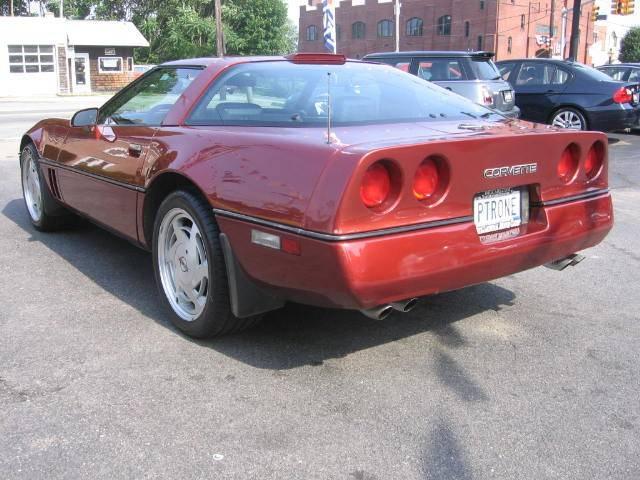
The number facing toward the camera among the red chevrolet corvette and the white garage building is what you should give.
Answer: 1

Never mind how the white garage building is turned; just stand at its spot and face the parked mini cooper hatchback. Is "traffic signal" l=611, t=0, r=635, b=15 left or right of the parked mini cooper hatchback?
left

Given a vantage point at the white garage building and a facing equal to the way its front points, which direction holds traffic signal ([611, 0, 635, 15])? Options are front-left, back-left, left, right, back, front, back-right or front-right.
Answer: front-left

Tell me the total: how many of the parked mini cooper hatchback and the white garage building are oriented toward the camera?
1

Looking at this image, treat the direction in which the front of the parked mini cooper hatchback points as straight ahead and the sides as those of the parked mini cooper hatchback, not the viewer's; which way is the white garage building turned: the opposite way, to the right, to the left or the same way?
the opposite way

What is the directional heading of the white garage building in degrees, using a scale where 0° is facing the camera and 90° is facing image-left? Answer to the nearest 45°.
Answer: approximately 0°

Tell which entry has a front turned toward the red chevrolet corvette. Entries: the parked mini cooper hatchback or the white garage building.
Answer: the white garage building

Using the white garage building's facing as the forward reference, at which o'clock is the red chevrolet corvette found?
The red chevrolet corvette is roughly at 12 o'clock from the white garage building.

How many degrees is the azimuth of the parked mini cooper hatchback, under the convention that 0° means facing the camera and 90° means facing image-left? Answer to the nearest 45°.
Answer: approximately 135°

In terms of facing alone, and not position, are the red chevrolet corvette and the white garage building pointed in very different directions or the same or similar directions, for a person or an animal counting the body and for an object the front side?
very different directions
